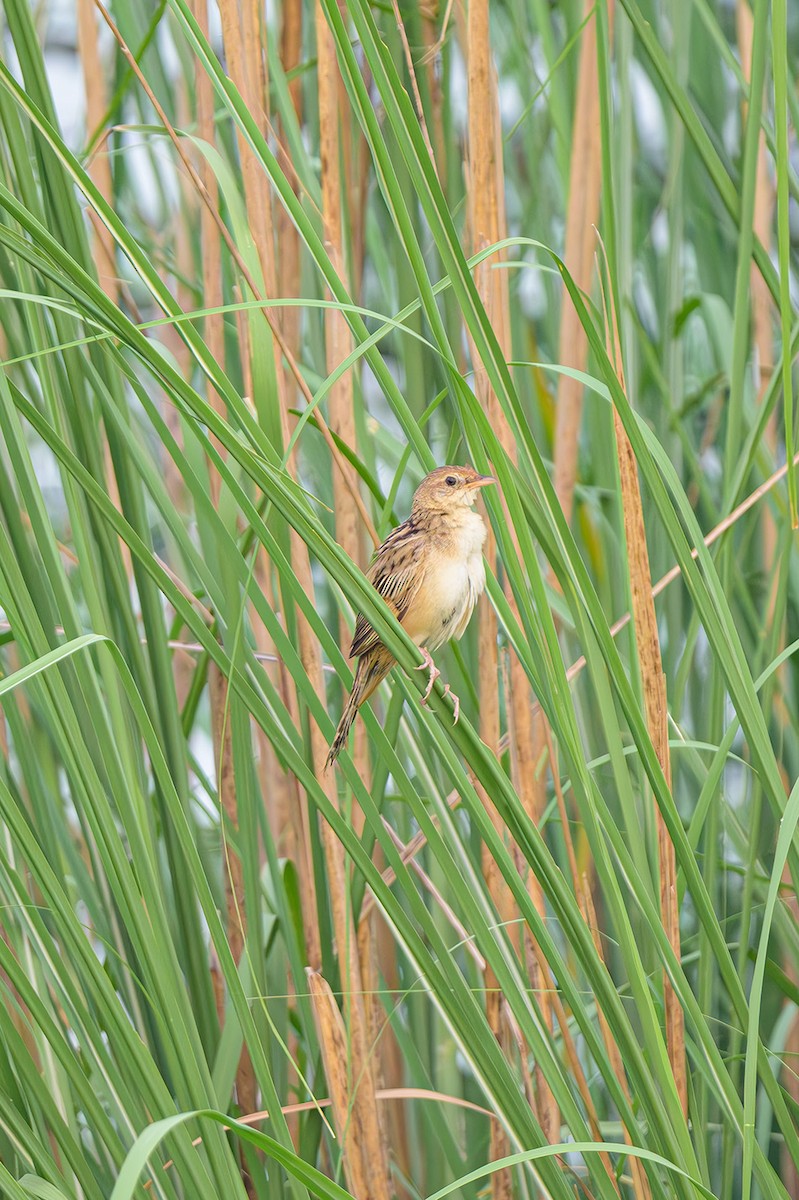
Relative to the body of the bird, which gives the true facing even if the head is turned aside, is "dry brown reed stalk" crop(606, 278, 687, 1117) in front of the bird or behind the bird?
in front

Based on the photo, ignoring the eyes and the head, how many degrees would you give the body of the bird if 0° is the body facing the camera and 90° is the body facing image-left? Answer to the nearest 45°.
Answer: approximately 315°
